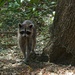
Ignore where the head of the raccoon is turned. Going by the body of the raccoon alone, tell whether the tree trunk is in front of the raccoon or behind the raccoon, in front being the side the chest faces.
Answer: in front

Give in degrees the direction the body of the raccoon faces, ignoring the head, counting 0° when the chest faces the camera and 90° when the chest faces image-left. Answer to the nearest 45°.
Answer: approximately 0°
